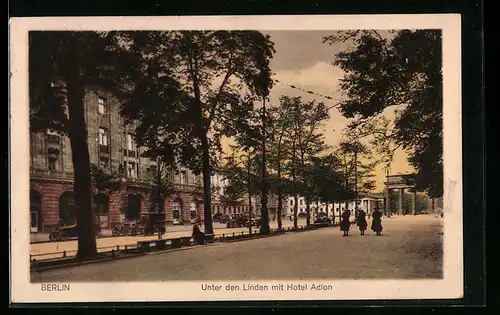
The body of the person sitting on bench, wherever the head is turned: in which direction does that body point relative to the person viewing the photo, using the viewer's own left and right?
facing to the right of the viewer
